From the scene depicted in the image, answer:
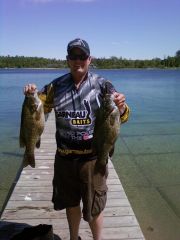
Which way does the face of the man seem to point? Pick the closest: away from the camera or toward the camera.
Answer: toward the camera

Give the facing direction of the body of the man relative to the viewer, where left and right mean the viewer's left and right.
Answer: facing the viewer
